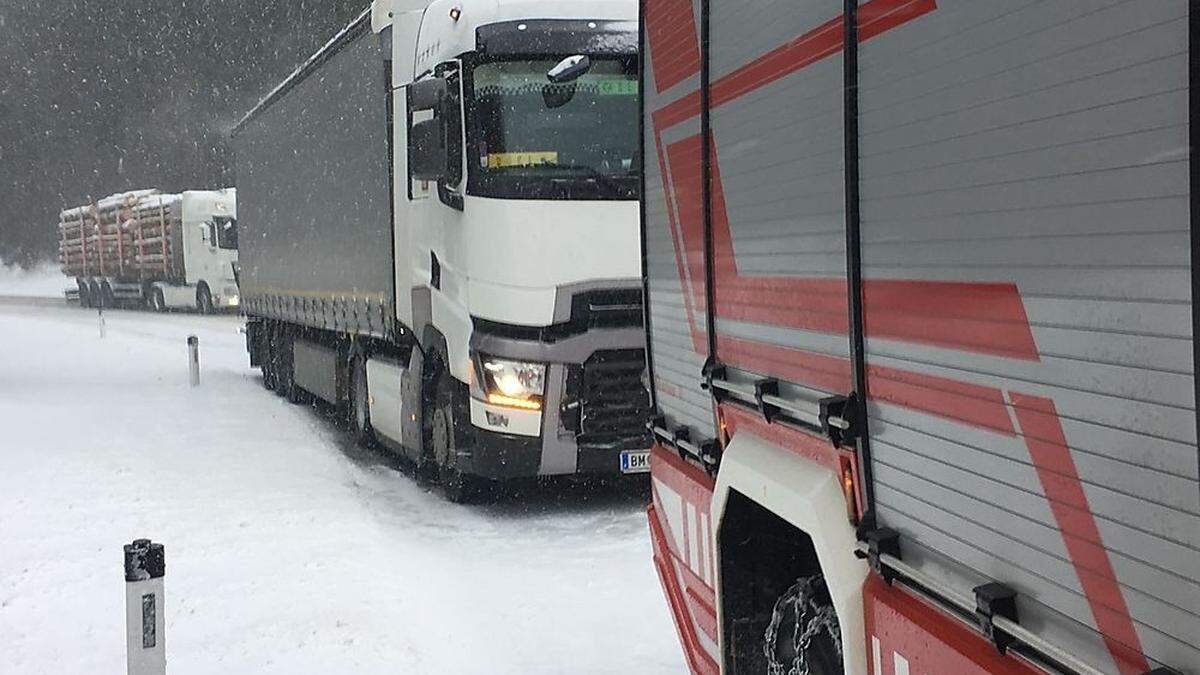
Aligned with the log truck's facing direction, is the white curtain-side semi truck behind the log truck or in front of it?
in front

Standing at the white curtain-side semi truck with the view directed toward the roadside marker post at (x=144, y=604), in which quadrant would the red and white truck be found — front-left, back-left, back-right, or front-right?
front-left

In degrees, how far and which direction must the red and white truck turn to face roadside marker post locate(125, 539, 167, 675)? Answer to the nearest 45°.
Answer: approximately 180°

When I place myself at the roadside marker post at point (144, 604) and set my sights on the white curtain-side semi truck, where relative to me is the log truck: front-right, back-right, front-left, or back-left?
front-left

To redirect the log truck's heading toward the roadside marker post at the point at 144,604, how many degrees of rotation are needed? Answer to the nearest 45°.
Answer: approximately 45° to its right

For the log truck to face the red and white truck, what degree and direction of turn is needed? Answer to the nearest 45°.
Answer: approximately 45° to its right

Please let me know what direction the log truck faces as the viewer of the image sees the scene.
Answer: facing the viewer and to the right of the viewer

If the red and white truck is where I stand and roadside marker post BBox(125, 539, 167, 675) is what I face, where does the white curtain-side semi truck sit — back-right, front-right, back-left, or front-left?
front-right
